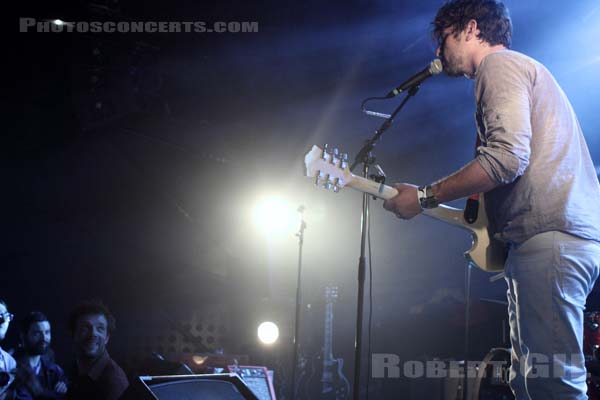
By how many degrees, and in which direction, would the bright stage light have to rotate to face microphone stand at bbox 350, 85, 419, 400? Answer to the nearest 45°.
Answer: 0° — it already faces it

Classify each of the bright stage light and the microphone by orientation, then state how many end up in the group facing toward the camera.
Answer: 1

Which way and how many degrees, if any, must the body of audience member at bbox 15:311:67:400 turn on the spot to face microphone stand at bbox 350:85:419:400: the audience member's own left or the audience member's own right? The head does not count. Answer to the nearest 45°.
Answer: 0° — they already face it

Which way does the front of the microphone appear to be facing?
to the viewer's right

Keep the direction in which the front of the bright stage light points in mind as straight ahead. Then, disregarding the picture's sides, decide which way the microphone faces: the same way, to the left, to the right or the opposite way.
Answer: to the left

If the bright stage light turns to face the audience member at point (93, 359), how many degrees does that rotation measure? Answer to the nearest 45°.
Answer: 0° — it already faces them

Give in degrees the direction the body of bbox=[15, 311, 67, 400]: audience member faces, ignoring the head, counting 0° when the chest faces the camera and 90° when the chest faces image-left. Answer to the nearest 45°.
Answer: approximately 315°

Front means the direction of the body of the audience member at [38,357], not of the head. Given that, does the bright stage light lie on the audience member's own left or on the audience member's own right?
on the audience member's own left

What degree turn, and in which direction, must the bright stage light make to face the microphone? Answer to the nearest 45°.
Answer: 0° — it already faces it

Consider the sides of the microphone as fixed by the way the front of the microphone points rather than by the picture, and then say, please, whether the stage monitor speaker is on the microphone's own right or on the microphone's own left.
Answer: on the microphone's own right

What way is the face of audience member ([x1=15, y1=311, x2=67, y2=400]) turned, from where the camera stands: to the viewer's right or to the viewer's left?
to the viewer's right
